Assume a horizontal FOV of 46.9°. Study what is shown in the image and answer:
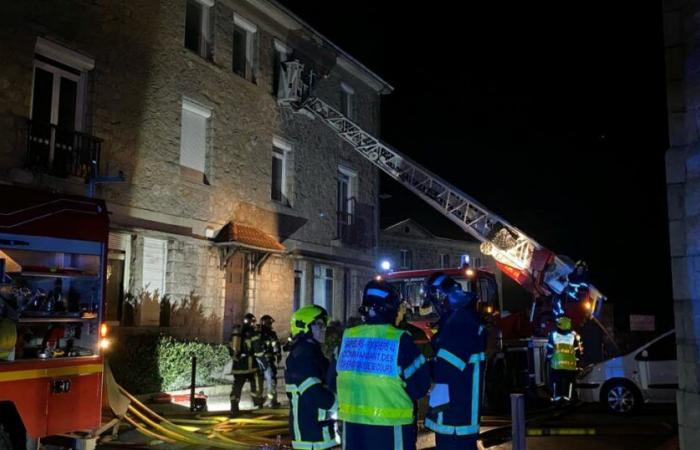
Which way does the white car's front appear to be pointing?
to the viewer's left

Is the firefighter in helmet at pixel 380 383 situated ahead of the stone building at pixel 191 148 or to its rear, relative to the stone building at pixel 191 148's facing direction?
ahead

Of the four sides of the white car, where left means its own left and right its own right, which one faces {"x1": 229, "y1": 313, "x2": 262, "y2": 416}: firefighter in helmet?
front

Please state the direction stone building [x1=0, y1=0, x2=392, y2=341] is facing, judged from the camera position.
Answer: facing the viewer and to the right of the viewer

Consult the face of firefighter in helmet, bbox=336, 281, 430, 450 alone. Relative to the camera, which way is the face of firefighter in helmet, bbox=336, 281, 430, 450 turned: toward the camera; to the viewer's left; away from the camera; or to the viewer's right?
away from the camera
